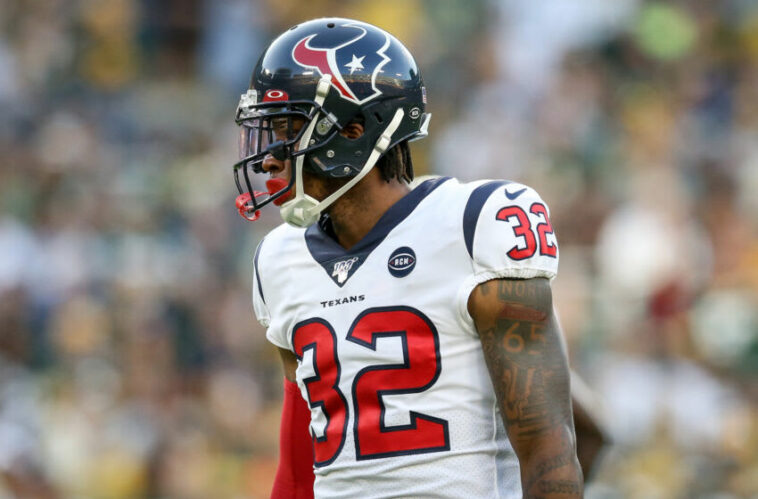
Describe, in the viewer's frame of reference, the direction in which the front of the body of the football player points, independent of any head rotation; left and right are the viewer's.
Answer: facing the viewer and to the left of the viewer

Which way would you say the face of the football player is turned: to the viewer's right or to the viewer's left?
to the viewer's left
